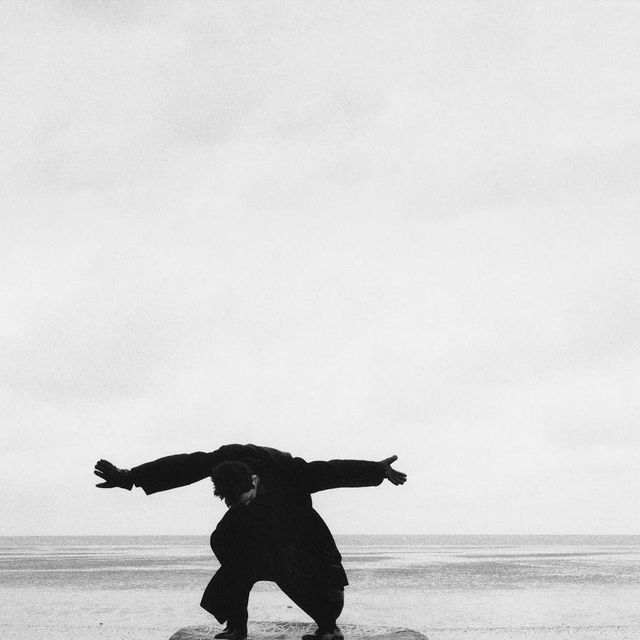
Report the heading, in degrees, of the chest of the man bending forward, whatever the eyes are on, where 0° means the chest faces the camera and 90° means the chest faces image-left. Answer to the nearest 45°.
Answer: approximately 45°
